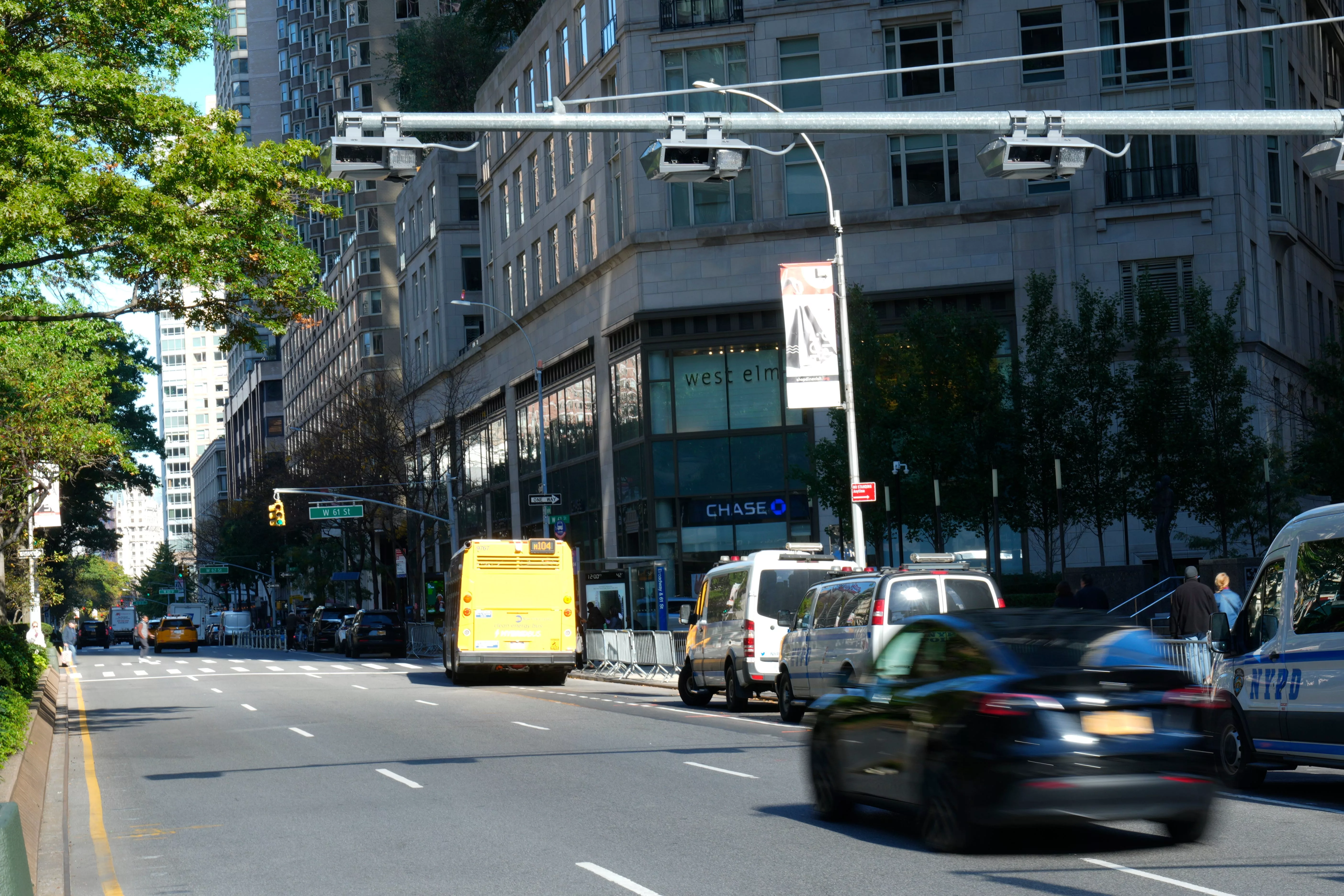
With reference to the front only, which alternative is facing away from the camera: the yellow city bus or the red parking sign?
the yellow city bus

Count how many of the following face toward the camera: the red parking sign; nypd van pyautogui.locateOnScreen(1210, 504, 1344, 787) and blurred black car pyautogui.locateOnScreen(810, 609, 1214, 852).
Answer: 1

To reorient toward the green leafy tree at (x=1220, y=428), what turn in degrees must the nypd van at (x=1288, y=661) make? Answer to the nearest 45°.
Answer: approximately 45° to its right

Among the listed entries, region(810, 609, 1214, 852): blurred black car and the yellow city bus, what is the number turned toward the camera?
0

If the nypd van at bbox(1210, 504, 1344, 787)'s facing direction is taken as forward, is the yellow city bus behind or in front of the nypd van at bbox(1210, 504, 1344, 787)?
in front

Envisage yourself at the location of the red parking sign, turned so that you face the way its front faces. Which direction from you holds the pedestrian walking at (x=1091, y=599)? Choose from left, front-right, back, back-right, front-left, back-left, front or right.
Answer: front-left

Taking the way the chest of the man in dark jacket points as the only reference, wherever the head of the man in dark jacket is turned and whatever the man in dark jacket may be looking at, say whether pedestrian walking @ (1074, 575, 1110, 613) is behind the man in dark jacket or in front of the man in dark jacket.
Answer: in front

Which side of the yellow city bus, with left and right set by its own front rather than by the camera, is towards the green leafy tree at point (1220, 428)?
right

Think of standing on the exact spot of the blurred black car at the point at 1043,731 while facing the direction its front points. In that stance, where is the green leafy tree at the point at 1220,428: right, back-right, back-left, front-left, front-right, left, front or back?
front-right

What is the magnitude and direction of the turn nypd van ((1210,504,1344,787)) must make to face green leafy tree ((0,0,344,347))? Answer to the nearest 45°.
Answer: approximately 45° to its left

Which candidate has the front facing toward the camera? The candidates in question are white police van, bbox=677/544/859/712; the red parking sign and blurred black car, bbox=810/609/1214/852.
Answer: the red parking sign

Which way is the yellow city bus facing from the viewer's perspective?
away from the camera
